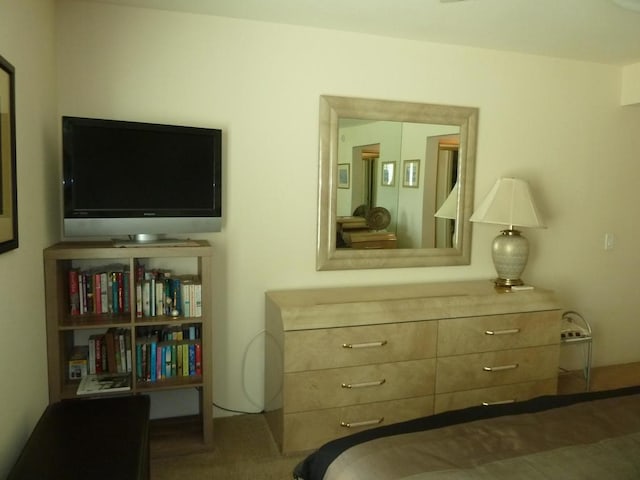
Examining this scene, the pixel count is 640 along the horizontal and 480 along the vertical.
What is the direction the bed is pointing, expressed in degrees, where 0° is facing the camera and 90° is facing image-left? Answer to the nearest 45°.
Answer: approximately 135°

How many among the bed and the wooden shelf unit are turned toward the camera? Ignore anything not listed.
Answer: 1

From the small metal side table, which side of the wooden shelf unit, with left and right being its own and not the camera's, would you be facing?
left

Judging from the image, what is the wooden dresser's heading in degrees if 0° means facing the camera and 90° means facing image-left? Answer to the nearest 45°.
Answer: approximately 315°

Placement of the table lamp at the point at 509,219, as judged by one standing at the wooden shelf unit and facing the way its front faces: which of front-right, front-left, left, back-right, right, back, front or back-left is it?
left

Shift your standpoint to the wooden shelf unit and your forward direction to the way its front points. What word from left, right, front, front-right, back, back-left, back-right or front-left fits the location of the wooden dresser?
left

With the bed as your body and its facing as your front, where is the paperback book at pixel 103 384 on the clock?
The paperback book is roughly at 11 o'clock from the bed.

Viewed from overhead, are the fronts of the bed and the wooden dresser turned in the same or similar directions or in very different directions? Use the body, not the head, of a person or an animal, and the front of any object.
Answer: very different directions

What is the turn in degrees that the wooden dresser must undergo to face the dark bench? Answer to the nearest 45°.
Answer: approximately 90° to its right

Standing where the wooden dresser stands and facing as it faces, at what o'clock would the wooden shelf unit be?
The wooden shelf unit is roughly at 4 o'clock from the wooden dresser.

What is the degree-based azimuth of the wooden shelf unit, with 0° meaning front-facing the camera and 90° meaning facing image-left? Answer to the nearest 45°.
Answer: approximately 0°

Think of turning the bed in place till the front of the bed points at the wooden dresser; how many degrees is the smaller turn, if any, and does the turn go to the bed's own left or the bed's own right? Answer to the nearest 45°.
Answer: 0° — it already faces it

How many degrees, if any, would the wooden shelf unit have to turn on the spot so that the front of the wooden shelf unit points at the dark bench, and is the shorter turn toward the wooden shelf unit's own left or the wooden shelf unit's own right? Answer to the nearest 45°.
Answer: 0° — it already faces it

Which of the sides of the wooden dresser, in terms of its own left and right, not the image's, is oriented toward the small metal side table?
left
